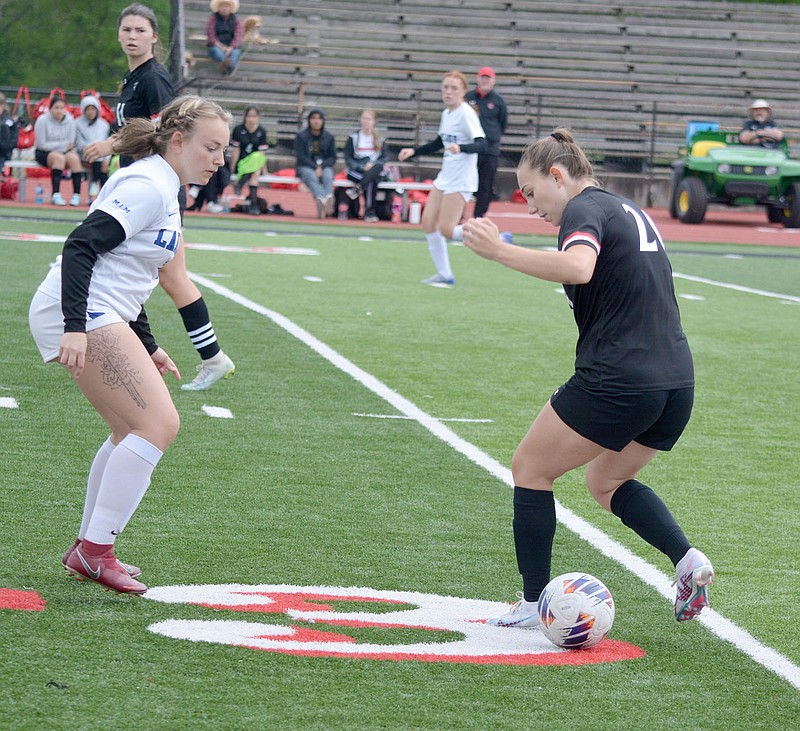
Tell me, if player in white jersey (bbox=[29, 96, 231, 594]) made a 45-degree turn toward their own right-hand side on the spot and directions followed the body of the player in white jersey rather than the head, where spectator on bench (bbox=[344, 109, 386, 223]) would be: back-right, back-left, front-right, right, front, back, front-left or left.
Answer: back-left

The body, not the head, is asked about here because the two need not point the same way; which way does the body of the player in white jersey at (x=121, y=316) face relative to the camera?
to the viewer's right

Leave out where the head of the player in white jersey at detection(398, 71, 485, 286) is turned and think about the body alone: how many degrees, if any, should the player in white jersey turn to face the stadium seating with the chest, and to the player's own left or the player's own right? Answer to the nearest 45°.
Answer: approximately 135° to the player's own right

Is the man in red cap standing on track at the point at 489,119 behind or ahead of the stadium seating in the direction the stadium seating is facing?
ahead

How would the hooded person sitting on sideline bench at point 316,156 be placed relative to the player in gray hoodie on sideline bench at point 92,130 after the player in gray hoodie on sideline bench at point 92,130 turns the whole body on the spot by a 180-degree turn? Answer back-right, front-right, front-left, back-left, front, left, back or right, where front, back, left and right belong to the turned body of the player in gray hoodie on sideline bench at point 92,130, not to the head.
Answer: right

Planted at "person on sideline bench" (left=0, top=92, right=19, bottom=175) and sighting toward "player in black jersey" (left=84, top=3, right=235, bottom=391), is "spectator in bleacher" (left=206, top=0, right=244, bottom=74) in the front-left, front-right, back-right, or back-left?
back-left

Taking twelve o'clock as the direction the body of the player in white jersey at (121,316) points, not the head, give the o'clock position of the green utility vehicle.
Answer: The green utility vehicle is roughly at 10 o'clock from the player in white jersey.

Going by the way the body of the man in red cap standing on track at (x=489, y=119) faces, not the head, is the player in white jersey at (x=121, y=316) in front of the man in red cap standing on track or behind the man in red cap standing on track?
in front

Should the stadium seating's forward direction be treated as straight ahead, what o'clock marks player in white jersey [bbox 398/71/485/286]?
The player in white jersey is roughly at 12 o'clock from the stadium seating.
